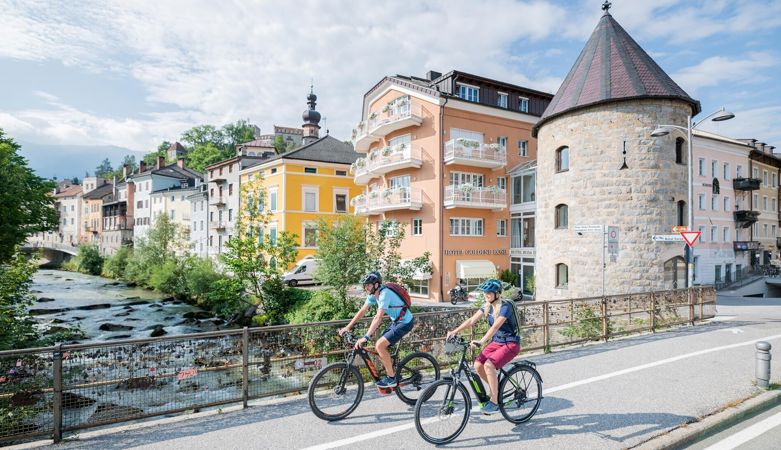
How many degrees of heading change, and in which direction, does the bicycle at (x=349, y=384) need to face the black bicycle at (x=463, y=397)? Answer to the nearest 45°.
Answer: approximately 90° to its left

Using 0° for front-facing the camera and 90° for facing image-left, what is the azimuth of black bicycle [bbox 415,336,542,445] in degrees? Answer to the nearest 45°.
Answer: approximately 45°

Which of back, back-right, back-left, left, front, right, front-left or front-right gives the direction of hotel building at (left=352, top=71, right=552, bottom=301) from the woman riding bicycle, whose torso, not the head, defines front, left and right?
back-right

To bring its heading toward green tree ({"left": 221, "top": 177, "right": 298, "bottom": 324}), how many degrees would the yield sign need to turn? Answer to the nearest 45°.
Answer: approximately 90° to its right

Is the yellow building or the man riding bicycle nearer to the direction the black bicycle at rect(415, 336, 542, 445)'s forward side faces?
the man riding bicycle

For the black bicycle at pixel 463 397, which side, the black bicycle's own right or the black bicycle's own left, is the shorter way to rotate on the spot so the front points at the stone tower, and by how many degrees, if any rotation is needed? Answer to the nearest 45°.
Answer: approximately 135° to the black bicycle's own right

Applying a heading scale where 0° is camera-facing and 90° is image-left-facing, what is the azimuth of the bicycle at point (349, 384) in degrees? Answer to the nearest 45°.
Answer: approximately 45°

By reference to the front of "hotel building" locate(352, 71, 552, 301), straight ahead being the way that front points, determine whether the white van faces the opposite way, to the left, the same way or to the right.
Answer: to the right
